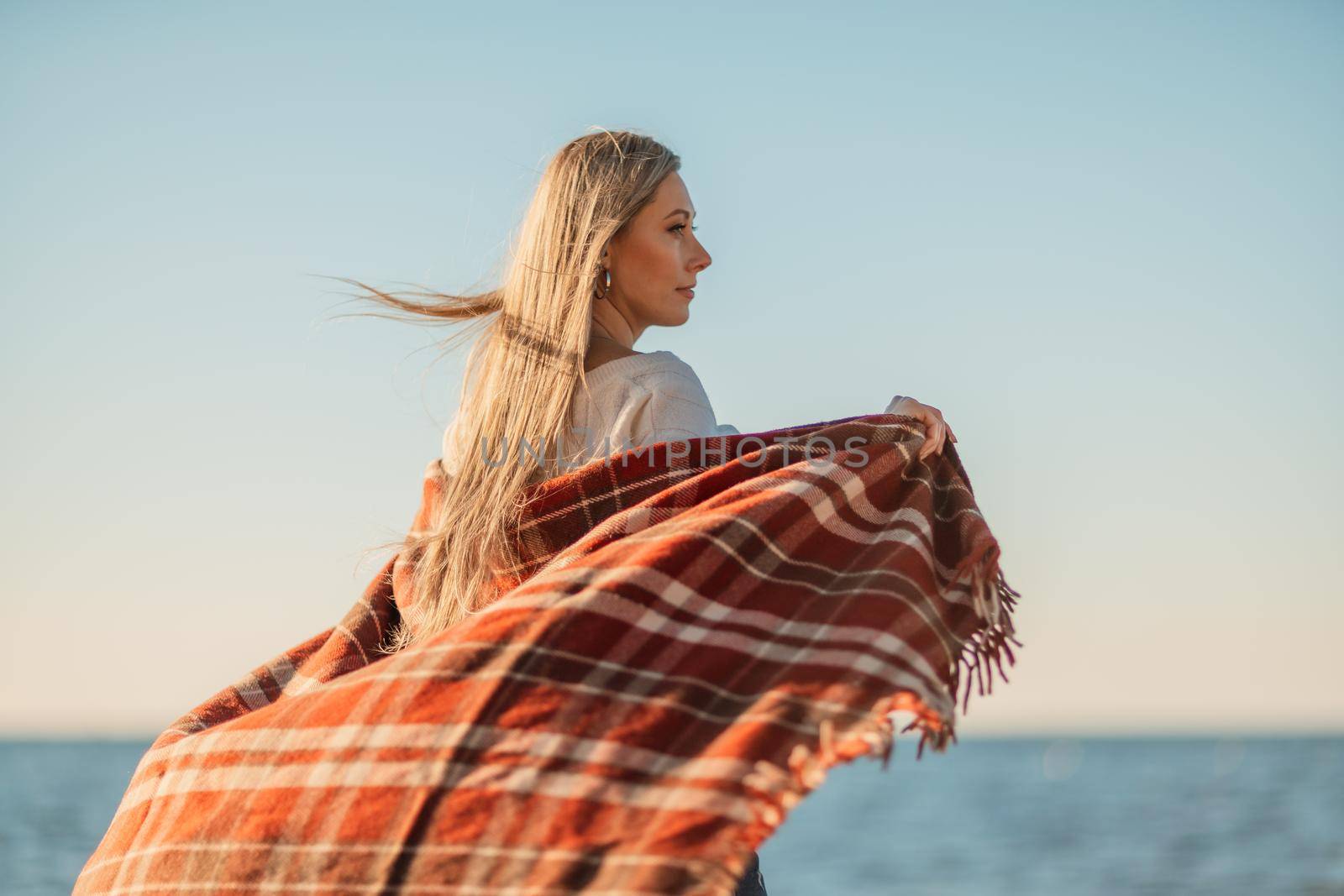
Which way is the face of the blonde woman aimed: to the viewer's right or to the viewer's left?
to the viewer's right

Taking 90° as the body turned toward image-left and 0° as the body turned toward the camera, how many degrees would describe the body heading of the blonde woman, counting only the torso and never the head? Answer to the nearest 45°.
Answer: approximately 225°
